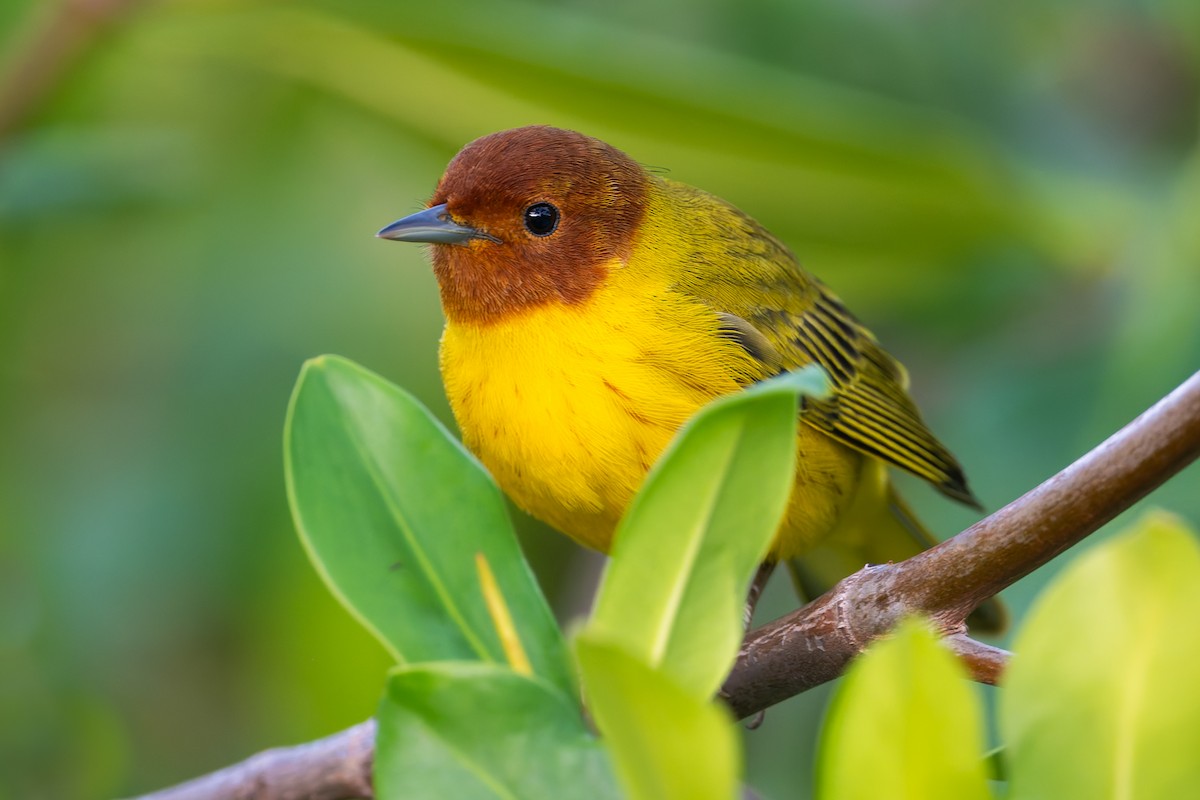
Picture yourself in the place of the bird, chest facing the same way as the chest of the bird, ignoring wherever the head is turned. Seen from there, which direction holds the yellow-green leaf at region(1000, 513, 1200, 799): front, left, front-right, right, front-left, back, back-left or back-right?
front-left

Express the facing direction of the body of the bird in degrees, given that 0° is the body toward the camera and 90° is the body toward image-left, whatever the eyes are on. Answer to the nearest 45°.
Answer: approximately 45°

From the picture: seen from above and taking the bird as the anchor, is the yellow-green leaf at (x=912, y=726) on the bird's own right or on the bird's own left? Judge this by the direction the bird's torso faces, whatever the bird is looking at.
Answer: on the bird's own left

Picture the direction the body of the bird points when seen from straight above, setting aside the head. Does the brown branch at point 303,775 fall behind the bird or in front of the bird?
in front

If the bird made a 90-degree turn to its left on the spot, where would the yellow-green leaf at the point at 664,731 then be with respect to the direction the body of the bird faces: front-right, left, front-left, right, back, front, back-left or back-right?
front-right

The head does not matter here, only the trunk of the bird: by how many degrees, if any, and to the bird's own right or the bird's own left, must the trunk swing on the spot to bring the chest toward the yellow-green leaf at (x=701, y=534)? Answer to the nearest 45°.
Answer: approximately 45° to the bird's own left
